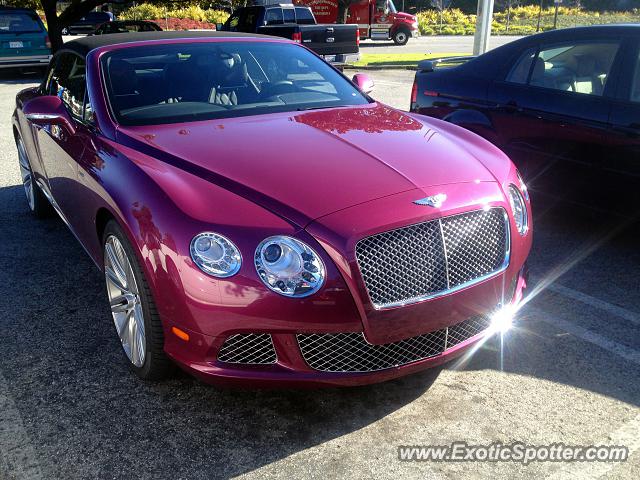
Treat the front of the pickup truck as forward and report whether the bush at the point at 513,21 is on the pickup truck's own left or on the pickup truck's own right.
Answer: on the pickup truck's own right

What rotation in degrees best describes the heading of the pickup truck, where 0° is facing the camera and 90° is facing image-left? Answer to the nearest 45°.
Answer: approximately 135°

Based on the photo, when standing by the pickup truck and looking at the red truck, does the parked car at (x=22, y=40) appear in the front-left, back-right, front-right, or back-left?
back-left

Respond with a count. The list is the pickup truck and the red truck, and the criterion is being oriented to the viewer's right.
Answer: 1

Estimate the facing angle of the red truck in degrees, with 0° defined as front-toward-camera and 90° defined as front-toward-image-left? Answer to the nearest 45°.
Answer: approximately 270°

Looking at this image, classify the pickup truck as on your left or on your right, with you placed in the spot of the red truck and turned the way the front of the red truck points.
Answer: on your right

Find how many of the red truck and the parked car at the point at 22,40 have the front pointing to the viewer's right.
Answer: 1

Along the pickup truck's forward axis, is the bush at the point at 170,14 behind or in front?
in front

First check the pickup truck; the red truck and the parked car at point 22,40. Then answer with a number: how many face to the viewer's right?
1

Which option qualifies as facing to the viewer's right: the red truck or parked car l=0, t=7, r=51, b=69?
the red truck

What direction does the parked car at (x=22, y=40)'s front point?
away from the camera

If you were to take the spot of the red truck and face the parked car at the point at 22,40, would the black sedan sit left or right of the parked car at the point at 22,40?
left

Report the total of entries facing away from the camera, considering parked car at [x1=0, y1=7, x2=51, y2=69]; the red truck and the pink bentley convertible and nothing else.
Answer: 1
